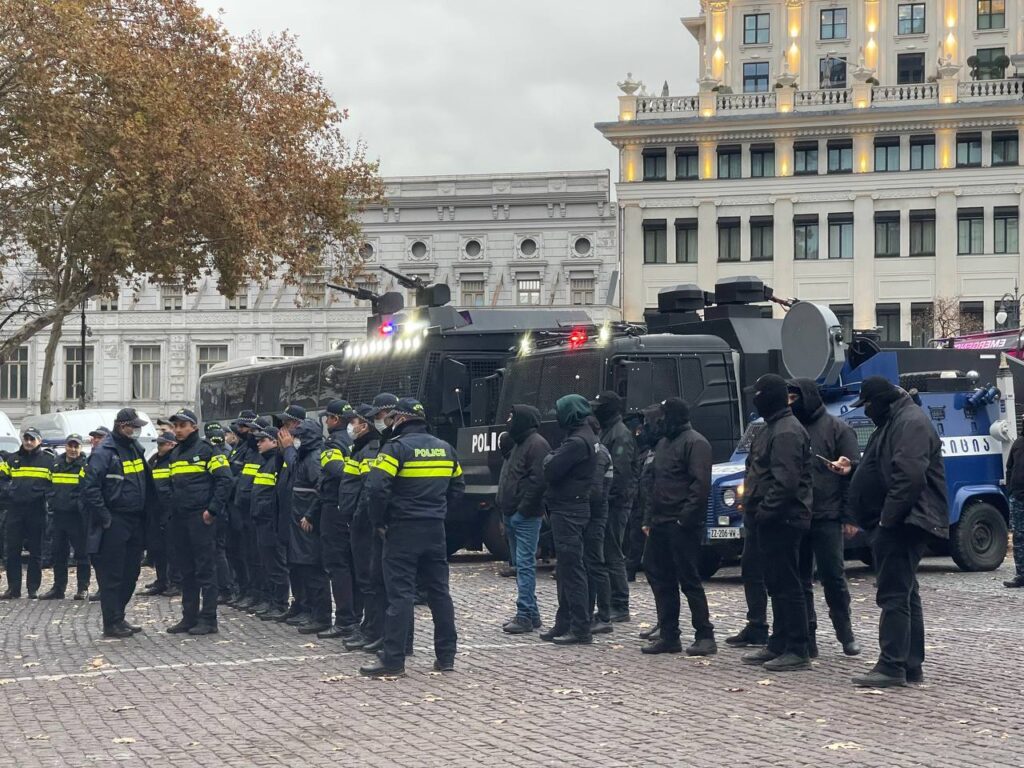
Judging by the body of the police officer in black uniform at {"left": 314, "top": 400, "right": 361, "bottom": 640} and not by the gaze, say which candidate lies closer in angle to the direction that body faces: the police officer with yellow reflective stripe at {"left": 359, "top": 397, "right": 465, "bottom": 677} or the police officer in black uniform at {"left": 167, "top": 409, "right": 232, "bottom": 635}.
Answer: the police officer in black uniform

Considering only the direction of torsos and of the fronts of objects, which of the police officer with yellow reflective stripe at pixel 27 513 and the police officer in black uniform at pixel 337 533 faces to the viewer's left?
the police officer in black uniform

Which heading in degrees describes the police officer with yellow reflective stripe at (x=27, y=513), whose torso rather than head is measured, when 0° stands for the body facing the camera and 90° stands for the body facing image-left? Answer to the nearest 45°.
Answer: approximately 0°

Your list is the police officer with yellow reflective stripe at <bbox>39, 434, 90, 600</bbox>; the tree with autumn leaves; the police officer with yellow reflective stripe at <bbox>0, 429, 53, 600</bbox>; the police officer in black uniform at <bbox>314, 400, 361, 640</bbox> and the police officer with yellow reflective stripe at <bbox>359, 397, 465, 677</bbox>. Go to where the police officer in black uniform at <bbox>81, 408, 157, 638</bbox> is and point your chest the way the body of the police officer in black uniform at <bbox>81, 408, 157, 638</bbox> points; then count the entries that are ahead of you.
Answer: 2

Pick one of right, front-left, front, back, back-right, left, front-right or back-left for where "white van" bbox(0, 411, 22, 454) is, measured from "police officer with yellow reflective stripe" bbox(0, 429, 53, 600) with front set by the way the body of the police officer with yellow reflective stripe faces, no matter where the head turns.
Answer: back

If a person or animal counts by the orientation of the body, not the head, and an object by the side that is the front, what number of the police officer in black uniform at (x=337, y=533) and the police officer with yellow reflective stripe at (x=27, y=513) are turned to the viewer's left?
1

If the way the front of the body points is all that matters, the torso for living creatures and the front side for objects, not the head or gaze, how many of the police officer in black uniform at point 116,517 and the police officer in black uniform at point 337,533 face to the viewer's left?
1

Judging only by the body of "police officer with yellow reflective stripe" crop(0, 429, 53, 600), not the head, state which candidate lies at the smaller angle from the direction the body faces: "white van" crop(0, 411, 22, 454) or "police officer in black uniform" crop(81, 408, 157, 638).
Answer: the police officer in black uniform

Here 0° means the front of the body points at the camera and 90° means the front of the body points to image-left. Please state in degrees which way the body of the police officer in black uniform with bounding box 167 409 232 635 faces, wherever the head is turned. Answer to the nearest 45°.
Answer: approximately 45°

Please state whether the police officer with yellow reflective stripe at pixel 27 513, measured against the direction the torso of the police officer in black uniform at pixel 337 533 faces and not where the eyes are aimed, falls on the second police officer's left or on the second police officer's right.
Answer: on the second police officer's right

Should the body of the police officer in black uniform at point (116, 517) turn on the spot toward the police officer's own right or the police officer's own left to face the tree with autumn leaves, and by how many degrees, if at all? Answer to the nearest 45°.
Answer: approximately 135° to the police officer's own left

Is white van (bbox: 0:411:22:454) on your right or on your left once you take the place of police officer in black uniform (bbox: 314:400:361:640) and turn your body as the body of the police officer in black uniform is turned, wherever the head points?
on your right

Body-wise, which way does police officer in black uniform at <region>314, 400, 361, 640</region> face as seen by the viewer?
to the viewer's left
